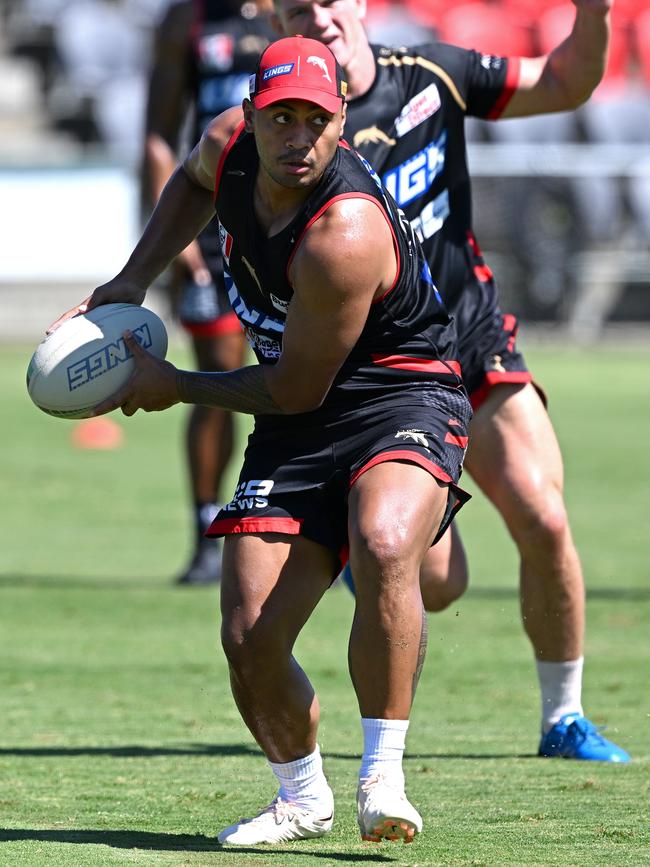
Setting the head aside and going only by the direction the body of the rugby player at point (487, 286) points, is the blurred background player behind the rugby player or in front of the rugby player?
behind

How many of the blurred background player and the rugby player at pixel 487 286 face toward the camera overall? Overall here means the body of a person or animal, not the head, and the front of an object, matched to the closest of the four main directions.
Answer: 2

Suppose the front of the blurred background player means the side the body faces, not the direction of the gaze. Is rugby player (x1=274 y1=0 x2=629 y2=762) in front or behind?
in front

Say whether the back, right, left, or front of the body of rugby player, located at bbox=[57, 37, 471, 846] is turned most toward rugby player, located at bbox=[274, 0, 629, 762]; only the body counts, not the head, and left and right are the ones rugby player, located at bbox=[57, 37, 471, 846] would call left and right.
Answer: back

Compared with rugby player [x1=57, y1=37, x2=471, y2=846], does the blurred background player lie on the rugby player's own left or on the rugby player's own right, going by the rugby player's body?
on the rugby player's own right

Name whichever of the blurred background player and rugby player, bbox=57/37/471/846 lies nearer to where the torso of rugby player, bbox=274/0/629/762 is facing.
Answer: the rugby player

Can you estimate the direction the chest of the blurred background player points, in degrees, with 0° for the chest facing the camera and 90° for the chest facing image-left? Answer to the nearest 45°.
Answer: approximately 0°

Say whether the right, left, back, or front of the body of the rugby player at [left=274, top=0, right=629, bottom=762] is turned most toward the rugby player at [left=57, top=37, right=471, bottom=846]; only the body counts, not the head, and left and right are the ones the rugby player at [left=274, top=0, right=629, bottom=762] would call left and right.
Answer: front

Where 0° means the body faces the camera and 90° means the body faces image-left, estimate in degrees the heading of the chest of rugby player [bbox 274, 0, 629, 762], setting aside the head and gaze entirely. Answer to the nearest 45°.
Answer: approximately 0°

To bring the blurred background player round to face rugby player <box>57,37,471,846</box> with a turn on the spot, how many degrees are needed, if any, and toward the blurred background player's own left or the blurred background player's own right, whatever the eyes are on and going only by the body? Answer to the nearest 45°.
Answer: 0° — they already face them
